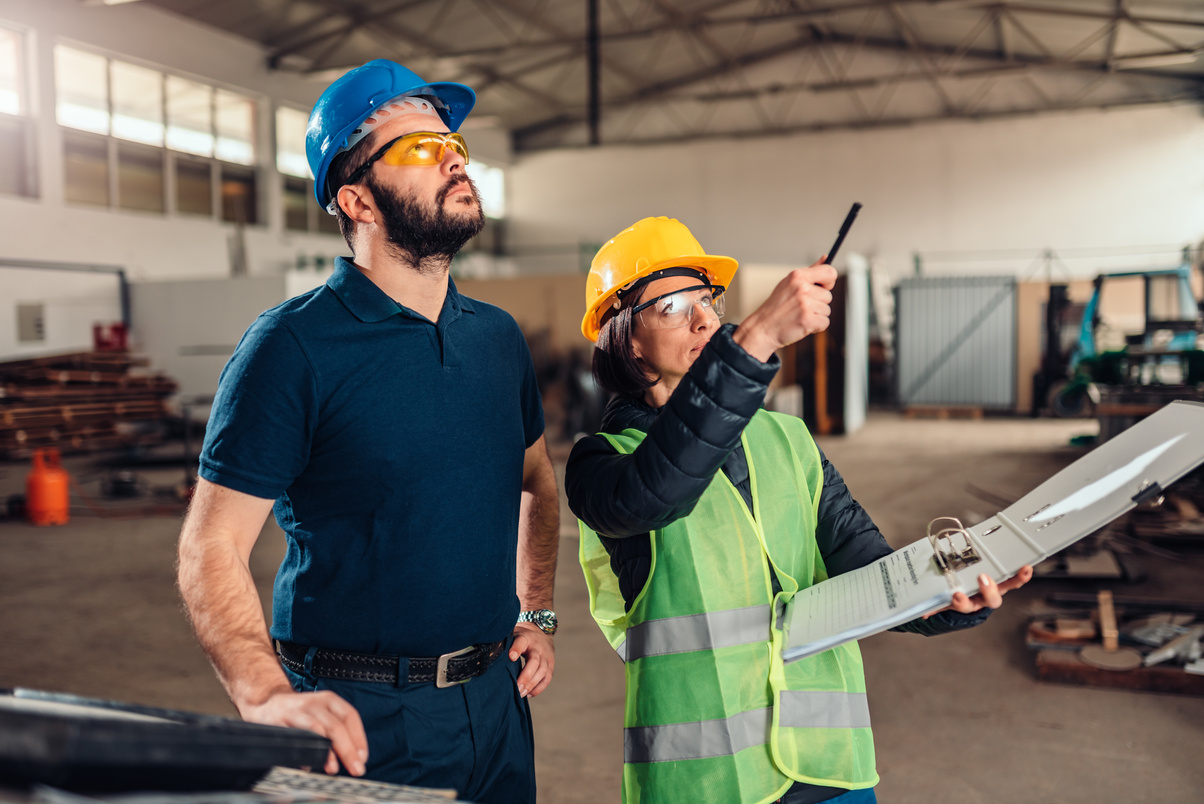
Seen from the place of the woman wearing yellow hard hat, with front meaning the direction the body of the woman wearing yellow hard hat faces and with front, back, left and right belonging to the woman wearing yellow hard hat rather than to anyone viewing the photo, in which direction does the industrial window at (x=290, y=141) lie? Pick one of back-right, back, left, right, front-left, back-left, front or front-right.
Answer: back

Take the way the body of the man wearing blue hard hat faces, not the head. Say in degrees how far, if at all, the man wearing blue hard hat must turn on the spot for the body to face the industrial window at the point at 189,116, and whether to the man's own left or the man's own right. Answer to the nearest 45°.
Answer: approximately 135° to the man's own left

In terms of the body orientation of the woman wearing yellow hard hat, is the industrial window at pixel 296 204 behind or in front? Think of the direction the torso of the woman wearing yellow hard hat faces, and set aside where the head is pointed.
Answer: behind

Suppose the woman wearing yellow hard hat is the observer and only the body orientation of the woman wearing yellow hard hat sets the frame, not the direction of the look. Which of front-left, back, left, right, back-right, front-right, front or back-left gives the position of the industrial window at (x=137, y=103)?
back

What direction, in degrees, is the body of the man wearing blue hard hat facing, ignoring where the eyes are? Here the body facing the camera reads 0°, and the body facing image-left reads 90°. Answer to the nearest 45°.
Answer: approximately 315°

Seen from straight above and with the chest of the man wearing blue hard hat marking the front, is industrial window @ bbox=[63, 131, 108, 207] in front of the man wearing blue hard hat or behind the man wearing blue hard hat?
behind

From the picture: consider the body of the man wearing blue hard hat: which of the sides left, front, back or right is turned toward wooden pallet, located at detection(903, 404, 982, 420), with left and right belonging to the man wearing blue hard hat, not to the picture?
left

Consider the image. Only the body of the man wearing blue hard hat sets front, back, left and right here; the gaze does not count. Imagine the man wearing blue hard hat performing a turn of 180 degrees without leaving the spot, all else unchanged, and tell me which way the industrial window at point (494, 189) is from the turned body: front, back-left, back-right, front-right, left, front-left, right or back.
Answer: front-right

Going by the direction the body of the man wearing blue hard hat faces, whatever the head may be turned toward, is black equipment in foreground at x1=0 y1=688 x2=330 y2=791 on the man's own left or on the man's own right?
on the man's own right
